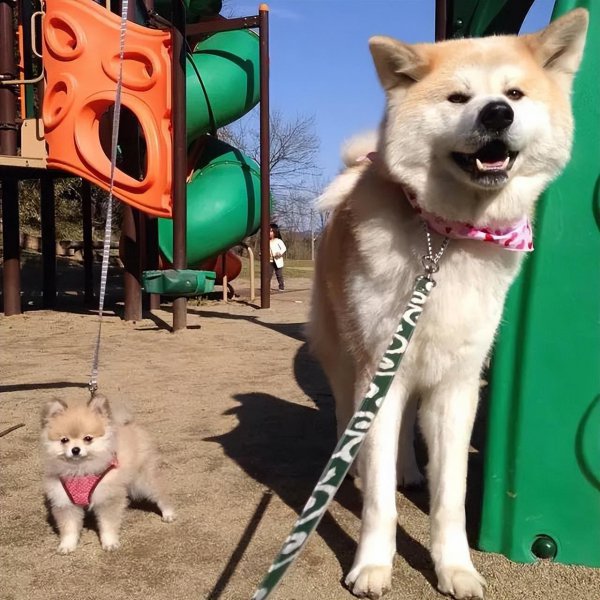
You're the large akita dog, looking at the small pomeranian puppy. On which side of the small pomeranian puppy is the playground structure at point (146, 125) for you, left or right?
right

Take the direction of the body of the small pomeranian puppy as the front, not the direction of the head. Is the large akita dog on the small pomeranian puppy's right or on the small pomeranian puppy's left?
on the small pomeranian puppy's left

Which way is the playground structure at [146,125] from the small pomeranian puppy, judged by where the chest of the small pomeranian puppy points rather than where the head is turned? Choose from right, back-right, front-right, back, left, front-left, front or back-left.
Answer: back-right

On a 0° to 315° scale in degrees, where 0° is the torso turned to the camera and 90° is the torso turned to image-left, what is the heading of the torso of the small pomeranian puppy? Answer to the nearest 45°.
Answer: approximately 45°
